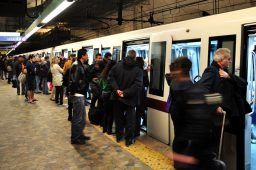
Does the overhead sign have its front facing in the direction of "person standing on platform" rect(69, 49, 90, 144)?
yes

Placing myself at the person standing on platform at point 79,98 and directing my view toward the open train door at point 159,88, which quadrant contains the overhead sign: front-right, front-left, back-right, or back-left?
back-left

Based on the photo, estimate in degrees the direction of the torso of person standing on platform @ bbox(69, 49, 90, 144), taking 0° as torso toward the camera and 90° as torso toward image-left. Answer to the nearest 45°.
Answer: approximately 270°

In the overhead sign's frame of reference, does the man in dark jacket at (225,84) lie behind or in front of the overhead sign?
in front

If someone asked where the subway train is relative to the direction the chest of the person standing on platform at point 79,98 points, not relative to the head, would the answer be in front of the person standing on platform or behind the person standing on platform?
in front

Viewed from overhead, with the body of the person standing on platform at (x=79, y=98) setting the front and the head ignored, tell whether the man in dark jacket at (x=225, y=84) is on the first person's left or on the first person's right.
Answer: on the first person's right

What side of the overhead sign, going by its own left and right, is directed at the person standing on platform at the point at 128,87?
front

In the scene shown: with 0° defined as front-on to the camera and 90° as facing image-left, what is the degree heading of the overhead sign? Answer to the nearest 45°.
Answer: approximately 0°

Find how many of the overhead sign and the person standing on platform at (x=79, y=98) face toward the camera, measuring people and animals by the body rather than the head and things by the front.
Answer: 1

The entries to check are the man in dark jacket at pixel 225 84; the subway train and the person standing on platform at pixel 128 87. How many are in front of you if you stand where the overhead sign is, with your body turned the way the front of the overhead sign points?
3

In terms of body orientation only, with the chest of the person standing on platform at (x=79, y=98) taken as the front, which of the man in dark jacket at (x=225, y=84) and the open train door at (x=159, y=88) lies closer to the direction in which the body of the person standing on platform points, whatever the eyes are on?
the open train door

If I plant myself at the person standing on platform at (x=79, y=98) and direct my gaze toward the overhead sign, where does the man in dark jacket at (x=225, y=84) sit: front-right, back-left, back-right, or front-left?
back-right
